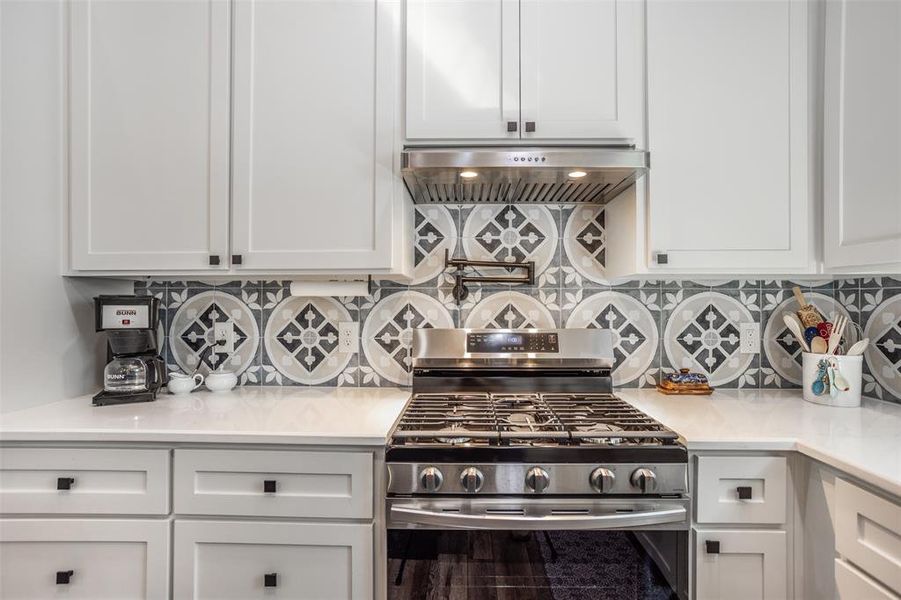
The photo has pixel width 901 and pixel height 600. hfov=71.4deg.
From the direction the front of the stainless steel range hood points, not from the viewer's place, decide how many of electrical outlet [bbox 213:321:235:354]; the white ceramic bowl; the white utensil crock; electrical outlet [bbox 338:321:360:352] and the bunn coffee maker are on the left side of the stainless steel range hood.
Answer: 1

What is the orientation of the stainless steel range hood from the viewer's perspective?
toward the camera

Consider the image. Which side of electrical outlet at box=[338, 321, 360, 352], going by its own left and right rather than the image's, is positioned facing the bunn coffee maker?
right

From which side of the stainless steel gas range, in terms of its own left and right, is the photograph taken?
front

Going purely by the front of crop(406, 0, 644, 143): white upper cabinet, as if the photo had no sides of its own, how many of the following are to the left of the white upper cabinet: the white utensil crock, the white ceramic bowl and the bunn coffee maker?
1

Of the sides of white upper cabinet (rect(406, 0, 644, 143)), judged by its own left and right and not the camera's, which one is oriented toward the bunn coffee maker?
right

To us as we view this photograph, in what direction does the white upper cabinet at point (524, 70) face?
facing the viewer

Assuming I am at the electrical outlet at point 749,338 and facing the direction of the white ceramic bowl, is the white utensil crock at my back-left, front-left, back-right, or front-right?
back-left

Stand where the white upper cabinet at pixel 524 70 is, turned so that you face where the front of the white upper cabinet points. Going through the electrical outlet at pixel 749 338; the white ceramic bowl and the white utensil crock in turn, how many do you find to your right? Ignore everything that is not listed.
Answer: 1

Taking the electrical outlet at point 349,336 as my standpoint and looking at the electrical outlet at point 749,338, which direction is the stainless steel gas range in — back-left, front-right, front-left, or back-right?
front-right

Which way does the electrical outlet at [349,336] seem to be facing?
toward the camera
